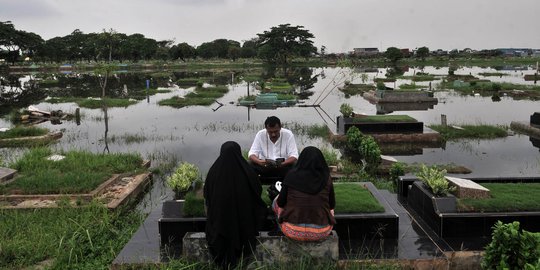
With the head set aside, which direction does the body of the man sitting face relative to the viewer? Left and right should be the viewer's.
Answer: facing the viewer

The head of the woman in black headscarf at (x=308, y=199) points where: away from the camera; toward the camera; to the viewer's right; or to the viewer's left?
away from the camera

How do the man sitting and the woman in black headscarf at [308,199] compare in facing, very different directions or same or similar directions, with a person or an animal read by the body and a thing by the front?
very different directions

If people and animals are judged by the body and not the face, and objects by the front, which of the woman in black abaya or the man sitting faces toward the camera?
the man sitting

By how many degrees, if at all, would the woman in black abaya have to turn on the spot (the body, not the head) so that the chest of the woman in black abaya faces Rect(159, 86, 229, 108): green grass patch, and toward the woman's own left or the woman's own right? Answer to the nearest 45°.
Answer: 0° — they already face it

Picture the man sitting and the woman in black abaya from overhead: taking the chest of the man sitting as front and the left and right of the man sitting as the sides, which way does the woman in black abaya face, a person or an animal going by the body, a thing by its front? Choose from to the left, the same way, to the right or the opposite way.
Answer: the opposite way

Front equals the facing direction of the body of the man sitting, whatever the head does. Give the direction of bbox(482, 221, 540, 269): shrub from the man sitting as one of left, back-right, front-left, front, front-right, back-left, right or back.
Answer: front-left

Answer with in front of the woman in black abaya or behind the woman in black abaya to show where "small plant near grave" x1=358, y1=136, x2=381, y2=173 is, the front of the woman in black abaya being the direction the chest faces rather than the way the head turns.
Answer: in front

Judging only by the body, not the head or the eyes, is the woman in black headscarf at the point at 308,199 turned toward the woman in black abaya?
no

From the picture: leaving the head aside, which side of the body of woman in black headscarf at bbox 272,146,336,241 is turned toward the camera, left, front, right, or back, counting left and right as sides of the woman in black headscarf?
back

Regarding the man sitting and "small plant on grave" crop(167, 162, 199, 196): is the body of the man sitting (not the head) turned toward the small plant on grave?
no

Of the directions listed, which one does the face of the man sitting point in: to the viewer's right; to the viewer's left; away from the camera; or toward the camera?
toward the camera

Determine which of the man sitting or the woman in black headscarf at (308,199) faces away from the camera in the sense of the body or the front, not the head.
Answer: the woman in black headscarf

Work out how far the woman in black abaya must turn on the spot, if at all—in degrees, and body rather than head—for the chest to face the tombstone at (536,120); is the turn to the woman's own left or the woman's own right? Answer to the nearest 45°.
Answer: approximately 45° to the woman's own right

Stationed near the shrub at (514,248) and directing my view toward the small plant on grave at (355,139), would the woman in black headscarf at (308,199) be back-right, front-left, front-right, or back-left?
front-left

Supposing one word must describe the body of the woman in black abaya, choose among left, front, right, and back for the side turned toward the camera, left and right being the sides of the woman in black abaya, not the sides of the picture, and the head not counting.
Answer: back

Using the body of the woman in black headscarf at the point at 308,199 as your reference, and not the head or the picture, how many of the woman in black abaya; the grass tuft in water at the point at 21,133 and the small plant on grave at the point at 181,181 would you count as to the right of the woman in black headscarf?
0
